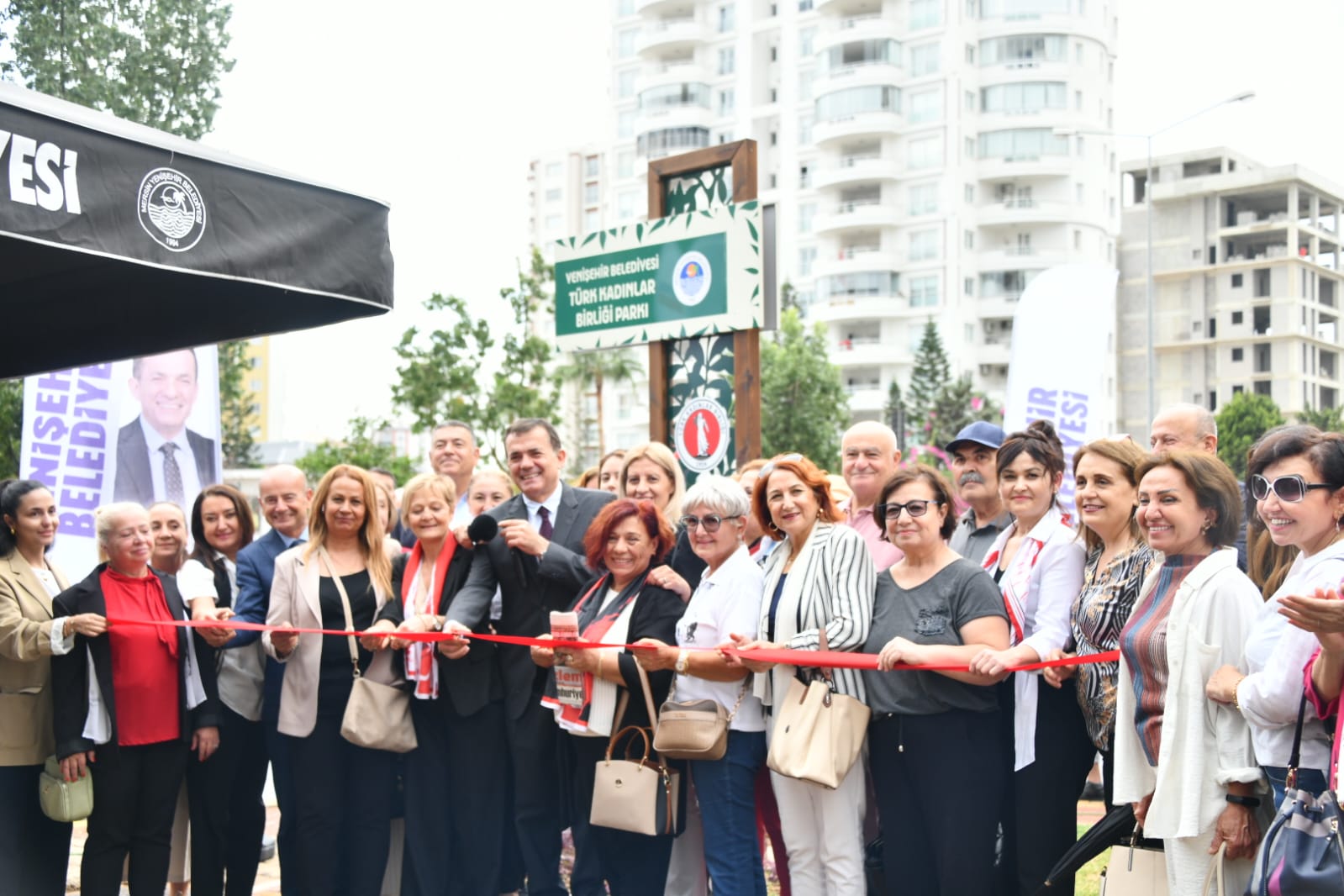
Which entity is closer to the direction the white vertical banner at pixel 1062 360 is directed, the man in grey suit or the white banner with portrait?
the man in grey suit

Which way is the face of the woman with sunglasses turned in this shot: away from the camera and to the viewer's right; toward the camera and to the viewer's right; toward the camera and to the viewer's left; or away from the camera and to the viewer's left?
toward the camera and to the viewer's left

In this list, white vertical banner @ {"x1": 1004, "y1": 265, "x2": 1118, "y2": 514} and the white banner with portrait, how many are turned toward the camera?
2

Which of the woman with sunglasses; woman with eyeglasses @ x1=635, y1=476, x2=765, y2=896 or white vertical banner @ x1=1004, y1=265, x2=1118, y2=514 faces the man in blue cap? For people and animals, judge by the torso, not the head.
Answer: the white vertical banner

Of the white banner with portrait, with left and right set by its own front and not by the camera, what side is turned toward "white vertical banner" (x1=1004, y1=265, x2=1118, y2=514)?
left

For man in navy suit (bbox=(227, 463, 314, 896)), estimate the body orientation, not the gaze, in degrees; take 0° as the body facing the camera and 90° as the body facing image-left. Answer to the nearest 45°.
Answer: approximately 315°

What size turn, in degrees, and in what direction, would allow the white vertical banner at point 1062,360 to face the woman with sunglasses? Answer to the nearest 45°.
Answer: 0° — it already faces them

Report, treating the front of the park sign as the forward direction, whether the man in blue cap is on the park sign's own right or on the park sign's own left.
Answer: on the park sign's own left

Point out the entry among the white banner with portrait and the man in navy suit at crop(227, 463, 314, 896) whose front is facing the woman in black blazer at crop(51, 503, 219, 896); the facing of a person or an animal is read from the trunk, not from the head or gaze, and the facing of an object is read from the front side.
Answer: the white banner with portrait

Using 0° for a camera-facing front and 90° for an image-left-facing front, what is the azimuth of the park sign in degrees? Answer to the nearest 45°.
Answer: approximately 45°

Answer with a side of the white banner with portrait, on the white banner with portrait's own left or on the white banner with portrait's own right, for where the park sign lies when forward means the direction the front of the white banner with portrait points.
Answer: on the white banner with portrait's own left

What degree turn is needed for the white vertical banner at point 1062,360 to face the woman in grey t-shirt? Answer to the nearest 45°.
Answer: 0° — it already faces them

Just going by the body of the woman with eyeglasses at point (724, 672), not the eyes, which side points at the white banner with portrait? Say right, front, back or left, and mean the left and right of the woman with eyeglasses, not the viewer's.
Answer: right

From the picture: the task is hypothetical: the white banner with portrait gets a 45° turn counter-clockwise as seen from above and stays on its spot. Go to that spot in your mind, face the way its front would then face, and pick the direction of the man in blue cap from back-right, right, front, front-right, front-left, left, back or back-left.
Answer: front
